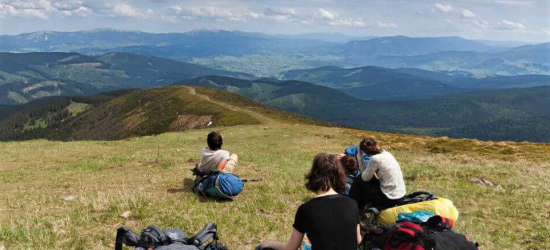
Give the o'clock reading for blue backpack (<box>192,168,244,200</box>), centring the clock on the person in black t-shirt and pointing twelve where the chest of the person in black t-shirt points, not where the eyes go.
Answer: The blue backpack is roughly at 11 o'clock from the person in black t-shirt.

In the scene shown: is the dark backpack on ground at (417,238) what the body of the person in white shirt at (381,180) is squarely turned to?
no

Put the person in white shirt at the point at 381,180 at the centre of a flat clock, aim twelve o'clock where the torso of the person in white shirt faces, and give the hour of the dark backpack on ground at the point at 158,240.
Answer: The dark backpack on ground is roughly at 9 o'clock from the person in white shirt.

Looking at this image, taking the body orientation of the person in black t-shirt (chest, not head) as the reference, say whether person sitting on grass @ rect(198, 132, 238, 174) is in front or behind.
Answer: in front

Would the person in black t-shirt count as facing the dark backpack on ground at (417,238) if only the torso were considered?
no

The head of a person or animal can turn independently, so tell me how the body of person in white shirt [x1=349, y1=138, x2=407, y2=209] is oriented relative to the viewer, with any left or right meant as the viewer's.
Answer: facing away from the viewer and to the left of the viewer

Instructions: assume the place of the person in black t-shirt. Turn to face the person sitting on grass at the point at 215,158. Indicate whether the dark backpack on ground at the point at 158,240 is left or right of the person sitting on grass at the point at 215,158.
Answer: left

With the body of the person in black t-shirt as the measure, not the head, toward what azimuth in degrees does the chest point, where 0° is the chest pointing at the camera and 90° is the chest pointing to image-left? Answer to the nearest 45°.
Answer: approximately 180°

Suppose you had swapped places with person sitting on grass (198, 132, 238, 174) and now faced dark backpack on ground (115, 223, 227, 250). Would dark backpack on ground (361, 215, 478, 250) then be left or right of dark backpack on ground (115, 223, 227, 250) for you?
left

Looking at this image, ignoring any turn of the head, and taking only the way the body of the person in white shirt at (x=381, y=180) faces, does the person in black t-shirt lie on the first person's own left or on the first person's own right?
on the first person's own left

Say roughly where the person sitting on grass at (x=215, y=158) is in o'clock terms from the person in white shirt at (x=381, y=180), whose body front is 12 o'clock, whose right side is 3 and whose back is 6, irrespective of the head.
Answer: The person sitting on grass is roughly at 11 o'clock from the person in white shirt.

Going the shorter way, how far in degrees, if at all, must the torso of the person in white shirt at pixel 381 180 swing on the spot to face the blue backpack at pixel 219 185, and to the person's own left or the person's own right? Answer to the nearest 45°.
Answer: approximately 45° to the person's own left

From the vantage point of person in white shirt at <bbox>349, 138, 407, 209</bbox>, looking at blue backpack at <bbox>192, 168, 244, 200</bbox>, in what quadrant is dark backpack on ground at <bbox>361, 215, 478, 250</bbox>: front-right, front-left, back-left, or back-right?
back-left

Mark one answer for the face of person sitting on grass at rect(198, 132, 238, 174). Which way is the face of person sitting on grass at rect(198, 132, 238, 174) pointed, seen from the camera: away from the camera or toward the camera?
away from the camera

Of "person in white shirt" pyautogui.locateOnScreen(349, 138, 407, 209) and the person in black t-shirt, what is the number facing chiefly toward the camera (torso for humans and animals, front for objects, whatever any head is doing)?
0

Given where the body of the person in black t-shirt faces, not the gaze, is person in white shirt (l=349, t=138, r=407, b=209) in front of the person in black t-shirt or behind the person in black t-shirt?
in front
